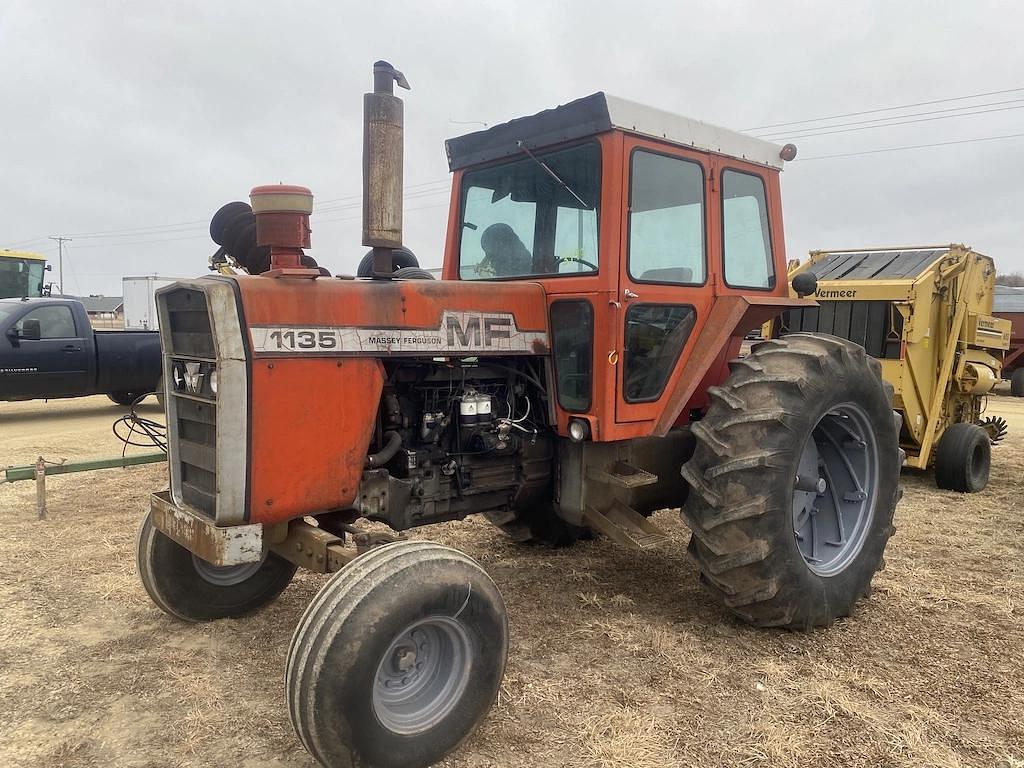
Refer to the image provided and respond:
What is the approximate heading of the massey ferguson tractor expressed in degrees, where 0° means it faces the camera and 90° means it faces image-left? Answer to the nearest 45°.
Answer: approximately 45°

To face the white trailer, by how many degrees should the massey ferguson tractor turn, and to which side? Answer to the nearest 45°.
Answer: approximately 90° to its right

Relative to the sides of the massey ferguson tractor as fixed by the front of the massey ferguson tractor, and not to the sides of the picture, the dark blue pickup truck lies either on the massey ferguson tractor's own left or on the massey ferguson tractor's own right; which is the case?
on the massey ferguson tractor's own right

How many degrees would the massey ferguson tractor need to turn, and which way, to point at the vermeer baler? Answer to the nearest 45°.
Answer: approximately 180°
